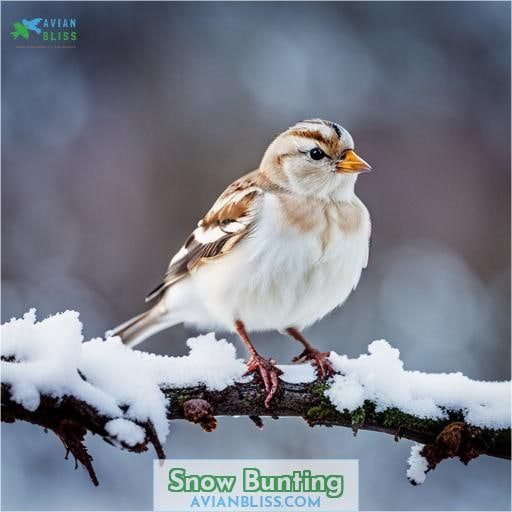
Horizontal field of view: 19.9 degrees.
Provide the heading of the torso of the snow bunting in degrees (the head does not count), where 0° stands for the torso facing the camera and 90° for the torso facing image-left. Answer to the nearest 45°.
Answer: approximately 315°
